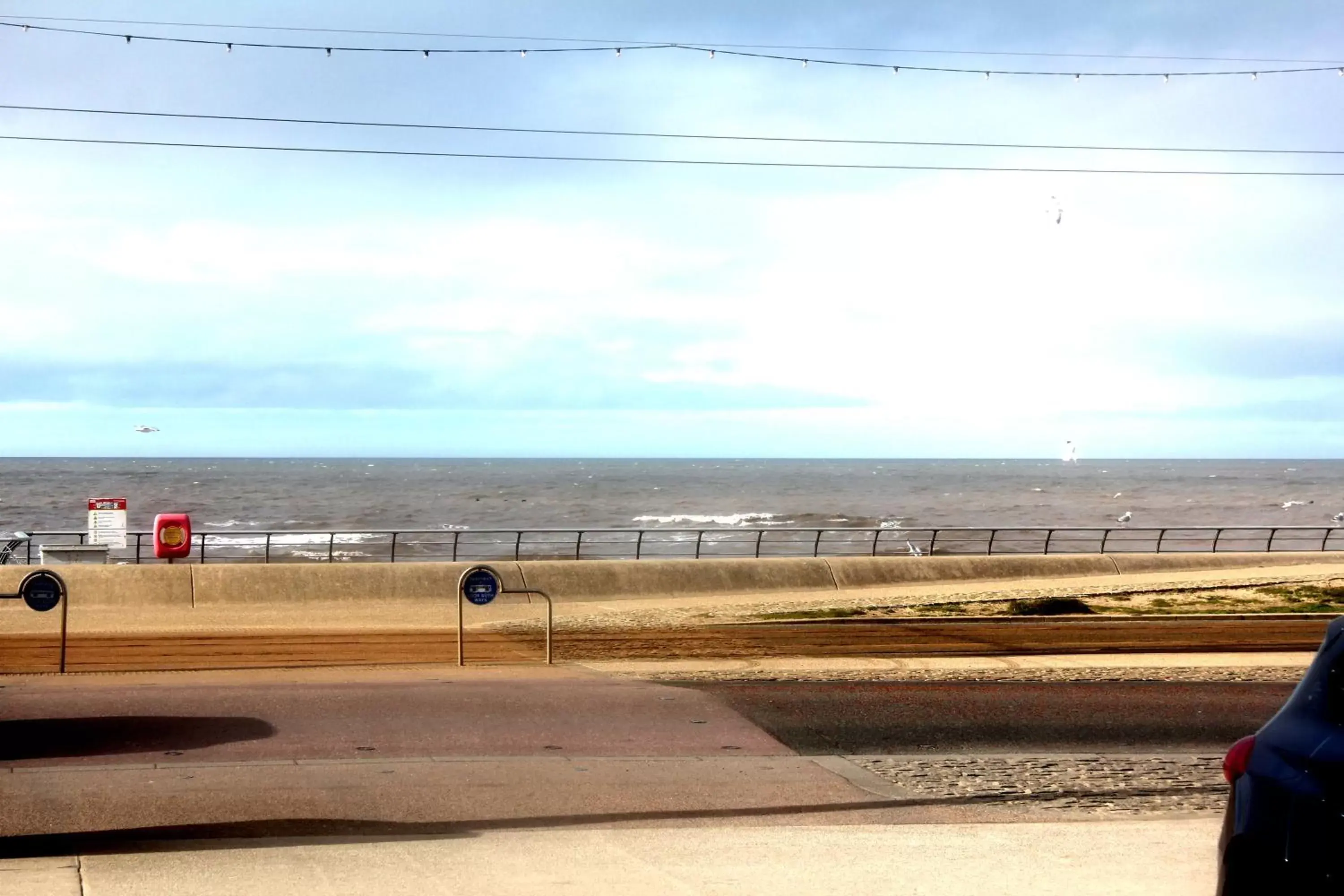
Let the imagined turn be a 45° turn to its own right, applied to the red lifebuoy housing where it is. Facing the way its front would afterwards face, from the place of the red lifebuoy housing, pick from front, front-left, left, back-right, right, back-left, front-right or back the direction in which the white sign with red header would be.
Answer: right

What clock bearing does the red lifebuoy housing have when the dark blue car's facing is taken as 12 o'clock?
The red lifebuoy housing is roughly at 7 o'clock from the dark blue car.

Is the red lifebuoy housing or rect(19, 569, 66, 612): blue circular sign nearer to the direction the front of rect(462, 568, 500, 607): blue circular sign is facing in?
the blue circular sign

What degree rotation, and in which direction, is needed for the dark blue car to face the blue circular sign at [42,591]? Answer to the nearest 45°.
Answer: approximately 180°

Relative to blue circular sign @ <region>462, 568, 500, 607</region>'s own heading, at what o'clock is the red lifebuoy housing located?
The red lifebuoy housing is roughly at 5 o'clock from the blue circular sign.

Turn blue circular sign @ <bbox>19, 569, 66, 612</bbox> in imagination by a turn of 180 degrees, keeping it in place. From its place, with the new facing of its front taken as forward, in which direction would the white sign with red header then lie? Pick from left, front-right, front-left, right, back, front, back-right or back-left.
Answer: front

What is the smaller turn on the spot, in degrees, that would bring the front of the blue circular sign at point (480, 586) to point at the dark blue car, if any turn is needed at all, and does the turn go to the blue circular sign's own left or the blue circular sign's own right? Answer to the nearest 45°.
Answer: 0° — it already faces it

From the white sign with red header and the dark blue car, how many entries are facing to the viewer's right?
1

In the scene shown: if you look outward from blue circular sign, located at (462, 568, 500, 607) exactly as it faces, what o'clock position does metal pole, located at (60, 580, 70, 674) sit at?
The metal pole is roughly at 3 o'clock from the blue circular sign.

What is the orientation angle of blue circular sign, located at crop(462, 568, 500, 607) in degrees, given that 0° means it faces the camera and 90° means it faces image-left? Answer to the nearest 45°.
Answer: approximately 0°
